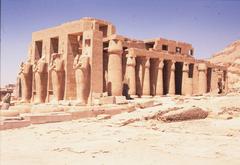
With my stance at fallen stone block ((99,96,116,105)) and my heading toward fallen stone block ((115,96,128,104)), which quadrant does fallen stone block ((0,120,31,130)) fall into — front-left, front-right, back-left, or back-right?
back-right

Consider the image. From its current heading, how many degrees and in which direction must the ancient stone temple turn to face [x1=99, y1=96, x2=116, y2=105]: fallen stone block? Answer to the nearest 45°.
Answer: approximately 45° to its left

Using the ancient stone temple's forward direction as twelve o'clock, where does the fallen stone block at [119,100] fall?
The fallen stone block is roughly at 10 o'clock from the ancient stone temple.

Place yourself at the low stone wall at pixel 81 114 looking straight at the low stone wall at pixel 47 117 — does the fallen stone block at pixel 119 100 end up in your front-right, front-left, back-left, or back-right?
back-right

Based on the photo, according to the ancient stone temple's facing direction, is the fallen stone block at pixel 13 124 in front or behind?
in front

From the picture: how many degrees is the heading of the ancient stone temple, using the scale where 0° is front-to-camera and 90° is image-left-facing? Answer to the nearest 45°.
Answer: approximately 45°

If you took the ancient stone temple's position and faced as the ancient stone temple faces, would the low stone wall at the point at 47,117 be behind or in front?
in front

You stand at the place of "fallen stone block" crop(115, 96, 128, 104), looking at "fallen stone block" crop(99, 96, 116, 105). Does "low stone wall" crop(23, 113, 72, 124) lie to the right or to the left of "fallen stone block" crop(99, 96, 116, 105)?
left

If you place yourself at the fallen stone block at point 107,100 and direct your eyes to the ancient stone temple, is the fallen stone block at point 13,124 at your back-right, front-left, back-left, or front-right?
back-left

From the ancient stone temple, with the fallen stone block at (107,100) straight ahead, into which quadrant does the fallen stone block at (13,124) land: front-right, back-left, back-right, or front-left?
front-right
